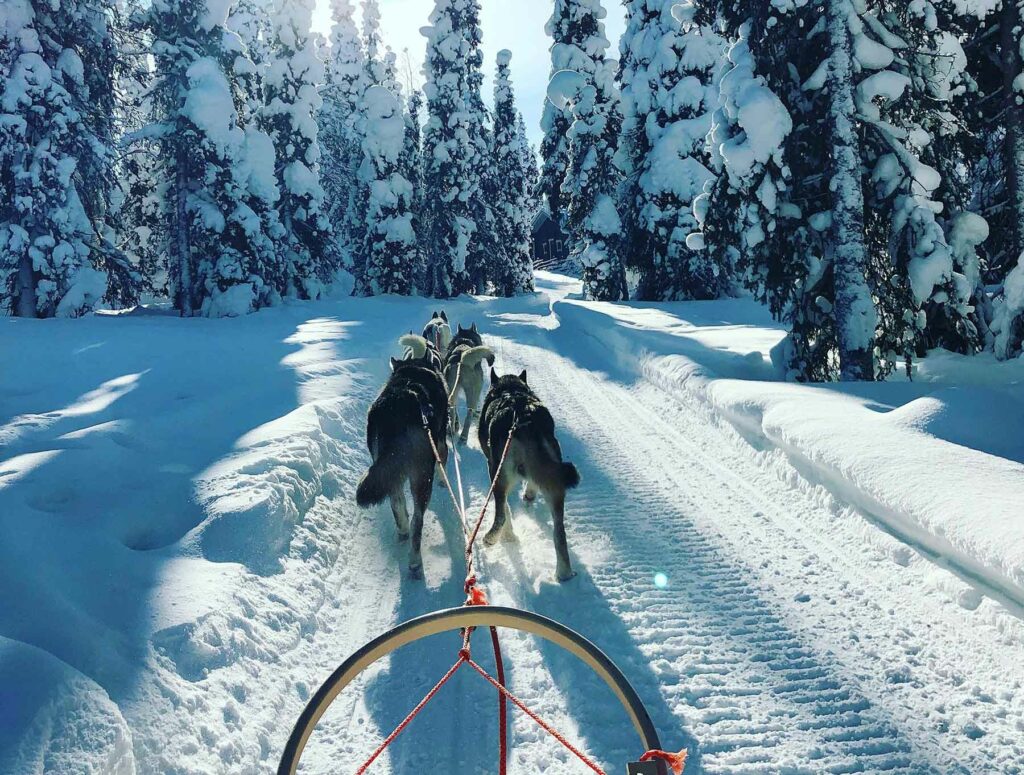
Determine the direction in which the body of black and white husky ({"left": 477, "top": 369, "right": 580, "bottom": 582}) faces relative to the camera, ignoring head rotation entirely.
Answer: away from the camera

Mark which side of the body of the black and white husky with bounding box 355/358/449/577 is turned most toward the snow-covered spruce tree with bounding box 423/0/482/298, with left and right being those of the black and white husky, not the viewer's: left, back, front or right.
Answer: front

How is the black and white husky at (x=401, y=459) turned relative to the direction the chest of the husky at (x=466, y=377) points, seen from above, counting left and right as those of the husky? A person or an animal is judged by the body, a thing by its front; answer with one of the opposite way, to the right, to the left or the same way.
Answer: the same way

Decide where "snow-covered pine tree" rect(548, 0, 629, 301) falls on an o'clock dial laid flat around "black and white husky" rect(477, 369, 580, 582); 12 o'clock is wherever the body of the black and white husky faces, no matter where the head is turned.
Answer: The snow-covered pine tree is roughly at 12 o'clock from the black and white husky.

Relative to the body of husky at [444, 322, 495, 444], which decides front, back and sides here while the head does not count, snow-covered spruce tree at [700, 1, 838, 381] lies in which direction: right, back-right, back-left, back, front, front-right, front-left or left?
right

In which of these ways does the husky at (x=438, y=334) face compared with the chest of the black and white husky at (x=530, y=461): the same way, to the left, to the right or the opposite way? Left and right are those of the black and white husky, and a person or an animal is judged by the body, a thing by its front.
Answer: the same way

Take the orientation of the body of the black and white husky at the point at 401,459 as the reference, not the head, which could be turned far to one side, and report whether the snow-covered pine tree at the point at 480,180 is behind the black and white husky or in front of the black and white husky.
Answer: in front

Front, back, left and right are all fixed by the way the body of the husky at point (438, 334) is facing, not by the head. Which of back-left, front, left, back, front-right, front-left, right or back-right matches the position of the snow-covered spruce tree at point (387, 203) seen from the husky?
front

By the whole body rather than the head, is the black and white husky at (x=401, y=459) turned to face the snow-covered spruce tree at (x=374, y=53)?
yes

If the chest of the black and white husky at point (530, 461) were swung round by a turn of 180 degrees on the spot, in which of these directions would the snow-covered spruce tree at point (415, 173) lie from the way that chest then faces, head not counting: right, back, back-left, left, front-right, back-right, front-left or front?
back

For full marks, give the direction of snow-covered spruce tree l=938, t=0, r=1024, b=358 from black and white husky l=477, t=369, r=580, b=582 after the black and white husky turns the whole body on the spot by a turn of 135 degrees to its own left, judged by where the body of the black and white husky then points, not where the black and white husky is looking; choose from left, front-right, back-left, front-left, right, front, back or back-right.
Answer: back

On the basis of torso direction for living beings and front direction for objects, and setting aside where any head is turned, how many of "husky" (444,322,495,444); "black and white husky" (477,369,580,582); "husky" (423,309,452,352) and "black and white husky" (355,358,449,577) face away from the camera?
4

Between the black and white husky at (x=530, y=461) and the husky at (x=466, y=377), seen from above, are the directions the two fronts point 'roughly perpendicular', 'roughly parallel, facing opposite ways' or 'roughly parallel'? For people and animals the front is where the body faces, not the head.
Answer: roughly parallel

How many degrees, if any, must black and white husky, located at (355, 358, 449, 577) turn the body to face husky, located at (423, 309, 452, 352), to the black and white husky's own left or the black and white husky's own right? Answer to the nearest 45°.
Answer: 0° — it already faces it

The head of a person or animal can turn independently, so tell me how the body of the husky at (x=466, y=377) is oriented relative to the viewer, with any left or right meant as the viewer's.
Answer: facing away from the viewer

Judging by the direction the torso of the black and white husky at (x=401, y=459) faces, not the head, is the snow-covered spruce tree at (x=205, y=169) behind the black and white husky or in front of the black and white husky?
in front

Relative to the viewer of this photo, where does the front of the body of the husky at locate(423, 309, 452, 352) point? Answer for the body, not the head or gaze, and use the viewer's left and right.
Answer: facing away from the viewer

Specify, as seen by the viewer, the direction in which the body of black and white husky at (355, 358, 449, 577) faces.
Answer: away from the camera
